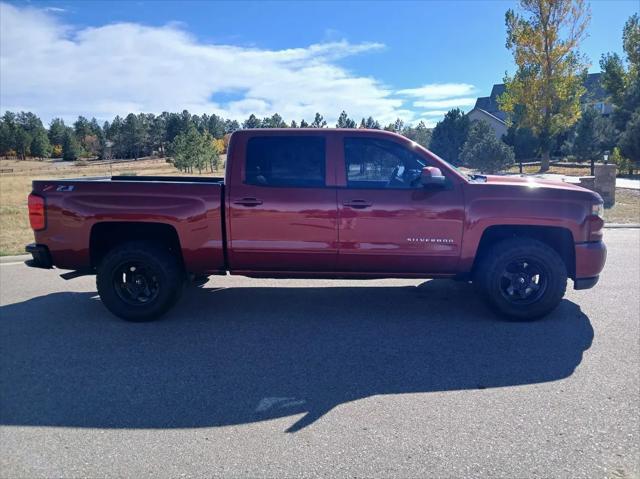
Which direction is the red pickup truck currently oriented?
to the viewer's right

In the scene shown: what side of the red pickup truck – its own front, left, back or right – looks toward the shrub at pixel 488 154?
left

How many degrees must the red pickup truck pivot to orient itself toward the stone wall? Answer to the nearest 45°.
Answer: approximately 45° to its left
